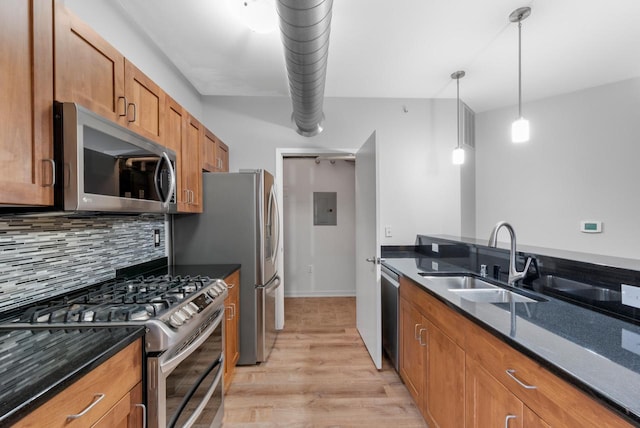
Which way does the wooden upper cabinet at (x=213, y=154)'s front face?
to the viewer's right

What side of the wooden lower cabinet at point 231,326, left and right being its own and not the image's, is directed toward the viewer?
right

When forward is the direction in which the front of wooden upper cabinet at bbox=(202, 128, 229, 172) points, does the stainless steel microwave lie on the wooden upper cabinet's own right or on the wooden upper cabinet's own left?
on the wooden upper cabinet's own right

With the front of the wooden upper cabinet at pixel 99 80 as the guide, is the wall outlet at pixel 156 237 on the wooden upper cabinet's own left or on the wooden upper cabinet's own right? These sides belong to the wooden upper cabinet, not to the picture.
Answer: on the wooden upper cabinet's own left

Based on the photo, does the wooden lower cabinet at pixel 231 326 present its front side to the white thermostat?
yes

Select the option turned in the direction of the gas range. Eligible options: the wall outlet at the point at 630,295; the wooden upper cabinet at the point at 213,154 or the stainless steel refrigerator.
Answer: the wall outlet

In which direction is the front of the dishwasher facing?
to the viewer's left

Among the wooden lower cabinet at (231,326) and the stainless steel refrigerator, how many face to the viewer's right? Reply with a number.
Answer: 2
